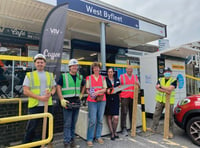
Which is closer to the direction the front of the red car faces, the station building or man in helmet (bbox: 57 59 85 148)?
the man in helmet

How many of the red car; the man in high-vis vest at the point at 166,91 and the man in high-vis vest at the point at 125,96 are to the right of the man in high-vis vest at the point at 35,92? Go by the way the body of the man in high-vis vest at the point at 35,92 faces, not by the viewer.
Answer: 0

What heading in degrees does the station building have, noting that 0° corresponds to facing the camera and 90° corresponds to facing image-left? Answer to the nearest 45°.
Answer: approximately 315°

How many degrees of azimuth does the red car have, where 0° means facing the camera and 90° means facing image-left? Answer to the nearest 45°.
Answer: approximately 45°

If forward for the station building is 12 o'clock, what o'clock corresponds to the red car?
The red car is roughly at 12 o'clock from the station building.

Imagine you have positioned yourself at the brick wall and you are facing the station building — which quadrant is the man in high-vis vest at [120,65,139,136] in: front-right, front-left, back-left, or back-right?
front-right

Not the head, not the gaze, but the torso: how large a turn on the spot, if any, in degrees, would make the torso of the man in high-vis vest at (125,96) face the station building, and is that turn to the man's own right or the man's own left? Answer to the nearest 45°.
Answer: approximately 135° to the man's own right

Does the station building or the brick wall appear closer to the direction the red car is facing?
the brick wall

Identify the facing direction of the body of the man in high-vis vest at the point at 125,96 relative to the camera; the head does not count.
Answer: toward the camera

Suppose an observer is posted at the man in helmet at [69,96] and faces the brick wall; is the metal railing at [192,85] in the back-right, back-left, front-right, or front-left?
back-right

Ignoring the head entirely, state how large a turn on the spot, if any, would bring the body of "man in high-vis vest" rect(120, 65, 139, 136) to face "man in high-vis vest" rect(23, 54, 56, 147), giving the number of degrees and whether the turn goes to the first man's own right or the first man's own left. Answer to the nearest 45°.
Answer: approximately 45° to the first man's own right

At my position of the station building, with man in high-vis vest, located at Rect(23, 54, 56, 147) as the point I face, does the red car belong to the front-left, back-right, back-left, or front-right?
front-left

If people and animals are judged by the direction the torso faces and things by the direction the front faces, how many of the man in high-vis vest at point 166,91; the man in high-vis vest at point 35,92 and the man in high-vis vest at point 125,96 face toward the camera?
3

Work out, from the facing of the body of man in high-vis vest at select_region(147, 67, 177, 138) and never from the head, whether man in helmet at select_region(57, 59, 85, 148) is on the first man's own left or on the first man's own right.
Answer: on the first man's own right

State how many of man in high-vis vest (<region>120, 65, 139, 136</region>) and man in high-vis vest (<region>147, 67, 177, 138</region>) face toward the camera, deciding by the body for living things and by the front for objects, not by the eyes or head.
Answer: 2
